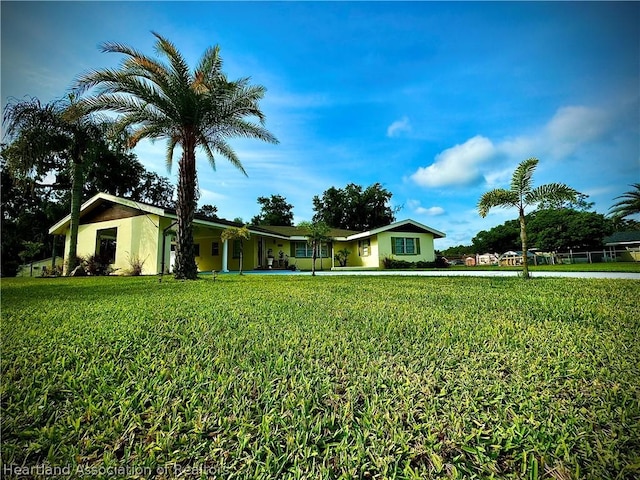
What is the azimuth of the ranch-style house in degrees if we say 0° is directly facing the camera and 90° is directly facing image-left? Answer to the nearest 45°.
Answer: approximately 0°

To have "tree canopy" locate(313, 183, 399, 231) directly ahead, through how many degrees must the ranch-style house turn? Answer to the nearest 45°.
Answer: approximately 135° to its left

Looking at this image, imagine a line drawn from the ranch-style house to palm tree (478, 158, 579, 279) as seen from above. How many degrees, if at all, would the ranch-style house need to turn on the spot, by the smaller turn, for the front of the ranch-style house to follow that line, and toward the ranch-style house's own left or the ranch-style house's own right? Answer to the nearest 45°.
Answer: approximately 45° to the ranch-style house's own left

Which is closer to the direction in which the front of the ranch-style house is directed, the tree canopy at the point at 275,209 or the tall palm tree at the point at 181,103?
the tall palm tree

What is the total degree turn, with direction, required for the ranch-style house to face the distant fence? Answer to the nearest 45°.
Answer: approximately 90° to its left
